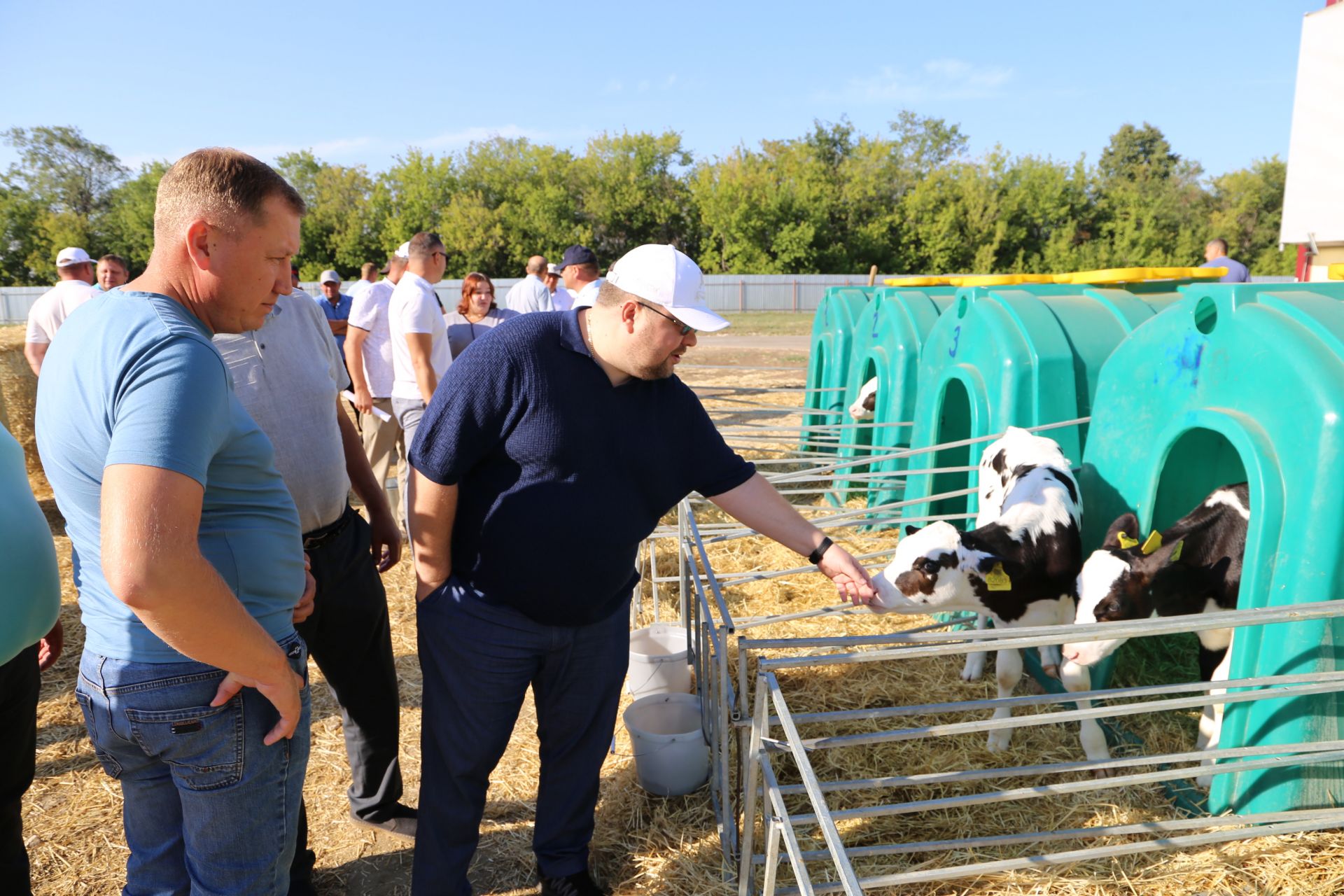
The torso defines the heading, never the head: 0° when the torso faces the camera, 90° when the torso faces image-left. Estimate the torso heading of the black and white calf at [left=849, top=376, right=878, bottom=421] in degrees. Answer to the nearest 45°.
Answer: approximately 90°

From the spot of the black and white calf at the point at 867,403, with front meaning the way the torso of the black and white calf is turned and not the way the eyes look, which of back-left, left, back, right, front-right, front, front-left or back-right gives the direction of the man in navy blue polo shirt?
left

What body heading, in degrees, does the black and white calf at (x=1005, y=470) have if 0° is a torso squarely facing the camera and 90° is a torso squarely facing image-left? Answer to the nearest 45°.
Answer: approximately 45°

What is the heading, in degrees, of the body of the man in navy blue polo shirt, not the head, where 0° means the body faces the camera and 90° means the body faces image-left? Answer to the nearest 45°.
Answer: approximately 315°

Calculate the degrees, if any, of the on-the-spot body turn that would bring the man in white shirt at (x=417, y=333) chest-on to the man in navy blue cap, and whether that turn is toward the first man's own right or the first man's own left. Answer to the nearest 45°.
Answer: approximately 45° to the first man's own left

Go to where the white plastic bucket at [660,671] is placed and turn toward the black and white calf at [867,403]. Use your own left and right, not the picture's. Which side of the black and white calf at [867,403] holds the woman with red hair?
left

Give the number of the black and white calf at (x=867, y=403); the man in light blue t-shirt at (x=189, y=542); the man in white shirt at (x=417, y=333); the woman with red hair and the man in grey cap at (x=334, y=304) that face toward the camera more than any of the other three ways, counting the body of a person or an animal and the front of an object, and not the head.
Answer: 2

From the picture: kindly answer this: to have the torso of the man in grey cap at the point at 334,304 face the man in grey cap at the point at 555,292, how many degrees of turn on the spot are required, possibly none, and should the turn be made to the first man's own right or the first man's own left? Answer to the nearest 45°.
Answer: approximately 45° to the first man's own left

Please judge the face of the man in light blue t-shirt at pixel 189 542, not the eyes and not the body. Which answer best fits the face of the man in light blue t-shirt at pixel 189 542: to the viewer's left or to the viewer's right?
to the viewer's right

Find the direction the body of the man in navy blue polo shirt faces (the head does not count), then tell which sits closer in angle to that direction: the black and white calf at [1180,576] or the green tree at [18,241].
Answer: the black and white calf

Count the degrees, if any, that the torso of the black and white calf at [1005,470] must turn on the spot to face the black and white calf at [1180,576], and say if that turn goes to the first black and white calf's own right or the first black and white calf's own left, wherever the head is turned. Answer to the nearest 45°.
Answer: approximately 90° to the first black and white calf's own left
